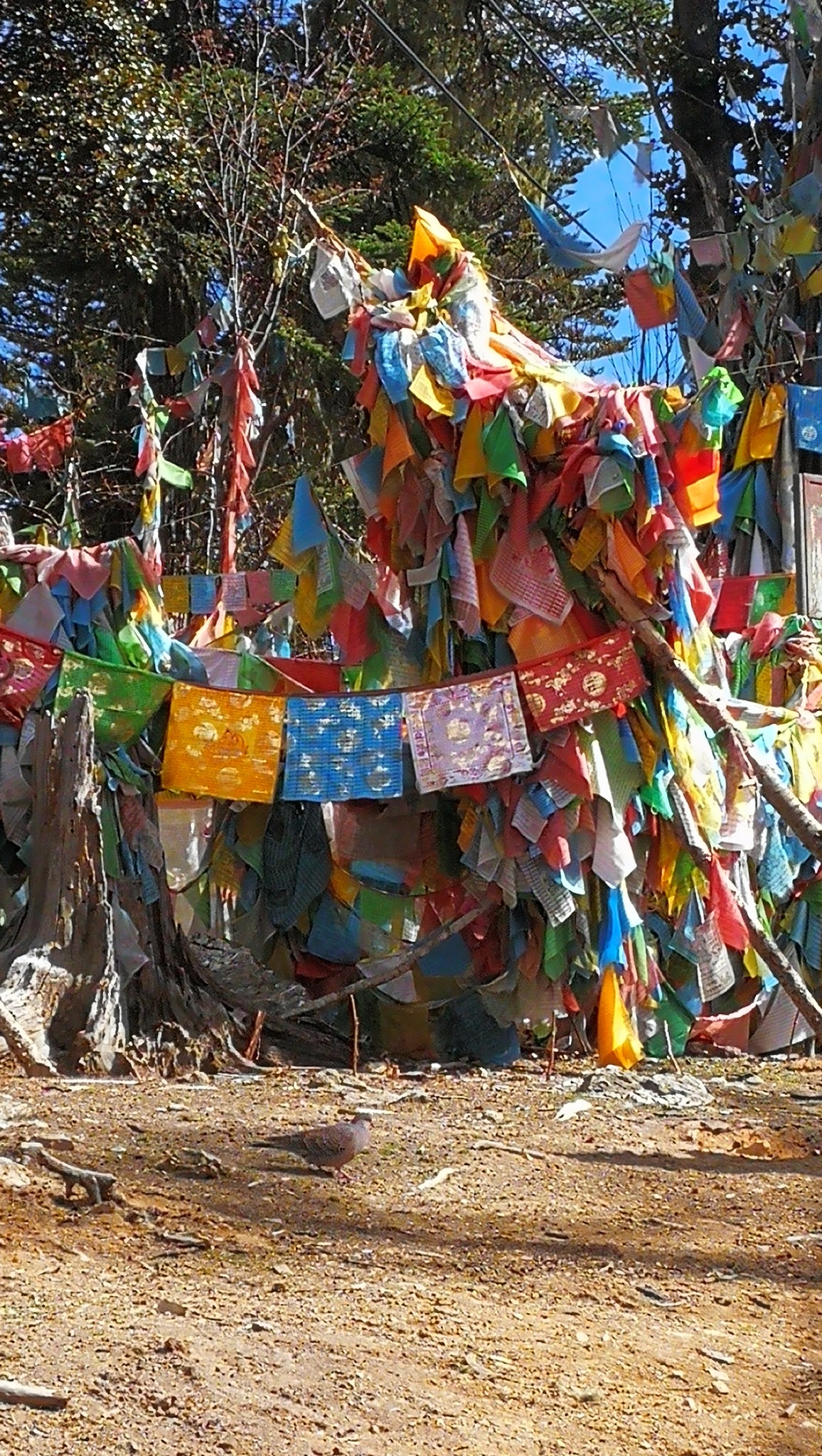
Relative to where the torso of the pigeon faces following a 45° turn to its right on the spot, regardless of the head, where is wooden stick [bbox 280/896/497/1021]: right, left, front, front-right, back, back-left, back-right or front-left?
back-left

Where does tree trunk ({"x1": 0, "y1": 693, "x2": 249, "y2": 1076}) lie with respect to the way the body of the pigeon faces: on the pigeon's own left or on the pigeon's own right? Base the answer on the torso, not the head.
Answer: on the pigeon's own left

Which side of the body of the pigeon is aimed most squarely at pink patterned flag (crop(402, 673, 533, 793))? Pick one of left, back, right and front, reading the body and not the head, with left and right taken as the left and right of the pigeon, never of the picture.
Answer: left

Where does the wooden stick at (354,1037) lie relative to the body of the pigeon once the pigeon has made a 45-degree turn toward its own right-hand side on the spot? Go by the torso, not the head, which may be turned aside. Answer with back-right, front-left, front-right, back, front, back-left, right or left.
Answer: back-left

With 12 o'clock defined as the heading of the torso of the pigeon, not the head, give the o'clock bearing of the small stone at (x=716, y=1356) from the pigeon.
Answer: The small stone is roughly at 2 o'clock from the pigeon.

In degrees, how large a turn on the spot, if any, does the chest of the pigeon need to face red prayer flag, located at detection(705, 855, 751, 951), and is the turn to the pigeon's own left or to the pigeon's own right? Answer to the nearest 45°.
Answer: approximately 45° to the pigeon's own left

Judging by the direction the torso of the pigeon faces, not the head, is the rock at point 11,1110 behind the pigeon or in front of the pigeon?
behind

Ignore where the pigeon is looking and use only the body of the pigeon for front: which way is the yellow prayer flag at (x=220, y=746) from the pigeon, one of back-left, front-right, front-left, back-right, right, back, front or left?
left

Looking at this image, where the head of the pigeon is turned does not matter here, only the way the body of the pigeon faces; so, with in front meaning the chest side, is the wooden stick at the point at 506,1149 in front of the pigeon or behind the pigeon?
in front

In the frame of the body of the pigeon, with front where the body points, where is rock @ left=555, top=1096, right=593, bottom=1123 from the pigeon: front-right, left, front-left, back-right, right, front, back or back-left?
front-left

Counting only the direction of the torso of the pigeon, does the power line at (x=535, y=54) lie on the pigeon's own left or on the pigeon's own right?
on the pigeon's own left

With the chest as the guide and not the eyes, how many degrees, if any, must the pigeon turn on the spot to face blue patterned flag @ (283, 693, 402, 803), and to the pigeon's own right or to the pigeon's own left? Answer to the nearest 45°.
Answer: approximately 90° to the pigeon's own left

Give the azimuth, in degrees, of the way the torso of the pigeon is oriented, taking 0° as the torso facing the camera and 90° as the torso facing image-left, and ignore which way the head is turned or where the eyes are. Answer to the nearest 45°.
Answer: approximately 270°
